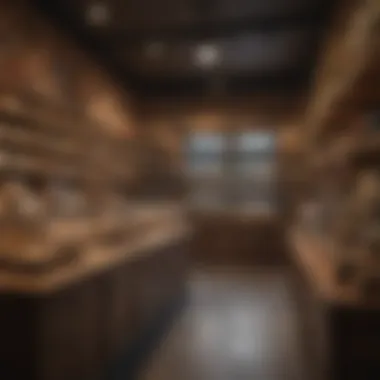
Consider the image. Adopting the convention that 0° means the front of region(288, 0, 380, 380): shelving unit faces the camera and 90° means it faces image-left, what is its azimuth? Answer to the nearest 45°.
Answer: approximately 90°

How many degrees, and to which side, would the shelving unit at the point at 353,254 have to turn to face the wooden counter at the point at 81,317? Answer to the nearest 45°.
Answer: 0° — it already faces it

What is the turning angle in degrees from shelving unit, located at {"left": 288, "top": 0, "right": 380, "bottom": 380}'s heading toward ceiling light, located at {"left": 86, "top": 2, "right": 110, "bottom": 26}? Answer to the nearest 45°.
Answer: approximately 45° to its right
